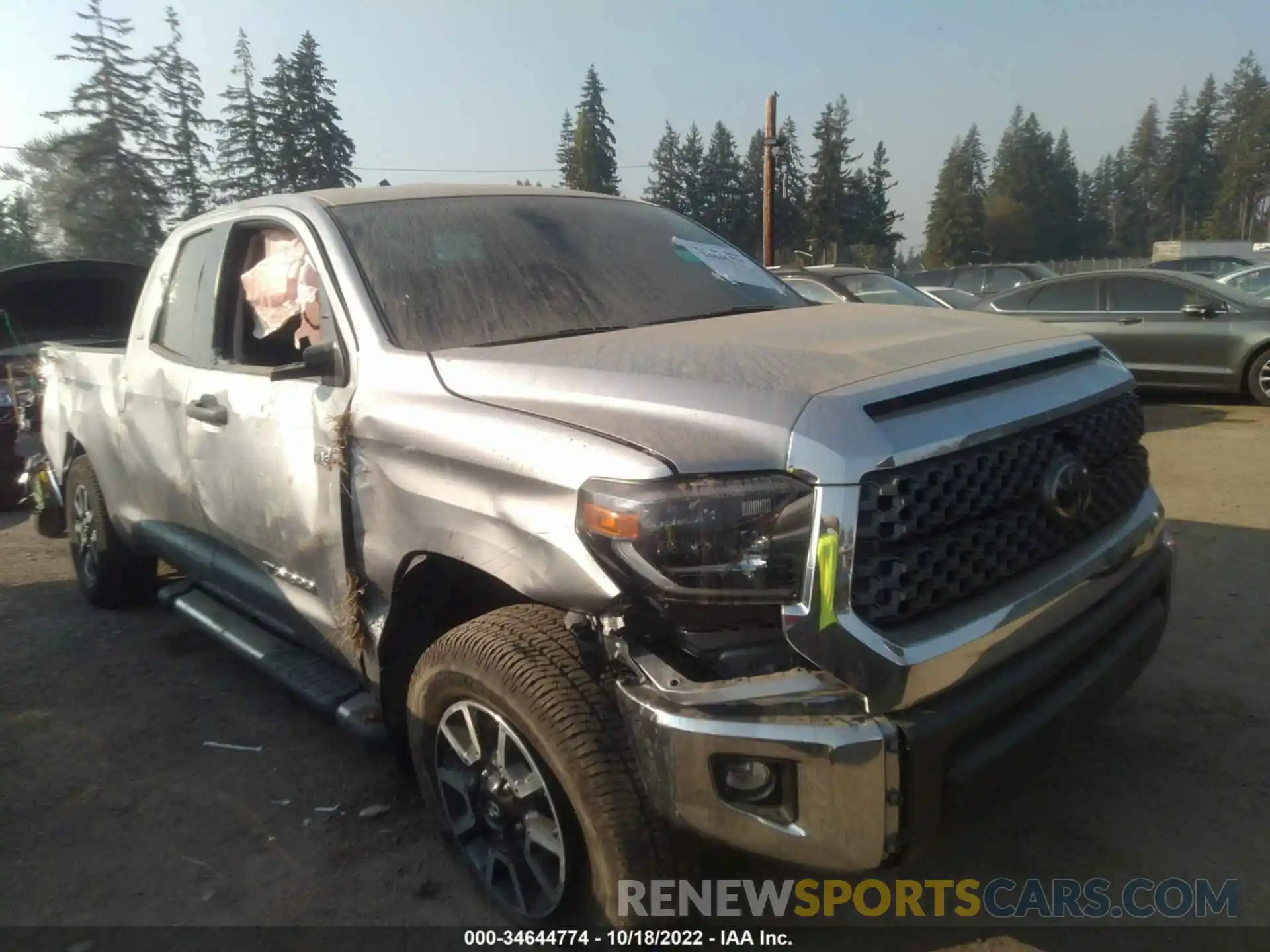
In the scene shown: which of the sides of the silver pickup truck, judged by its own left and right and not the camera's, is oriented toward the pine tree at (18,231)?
back

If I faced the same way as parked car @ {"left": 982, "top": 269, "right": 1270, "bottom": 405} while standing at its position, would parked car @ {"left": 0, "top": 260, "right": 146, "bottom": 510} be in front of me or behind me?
behind

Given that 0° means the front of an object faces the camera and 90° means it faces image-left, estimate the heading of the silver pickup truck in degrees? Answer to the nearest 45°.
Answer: approximately 315°

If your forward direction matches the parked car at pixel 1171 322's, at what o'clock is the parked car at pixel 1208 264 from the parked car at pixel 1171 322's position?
the parked car at pixel 1208 264 is roughly at 9 o'clock from the parked car at pixel 1171 322.

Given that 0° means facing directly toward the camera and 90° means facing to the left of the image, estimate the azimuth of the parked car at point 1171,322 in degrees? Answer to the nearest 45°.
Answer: approximately 270°

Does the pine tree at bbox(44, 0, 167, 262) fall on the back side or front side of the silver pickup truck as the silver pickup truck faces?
on the back side

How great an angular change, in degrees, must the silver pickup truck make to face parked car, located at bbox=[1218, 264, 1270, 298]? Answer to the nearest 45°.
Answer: approximately 90° to its left

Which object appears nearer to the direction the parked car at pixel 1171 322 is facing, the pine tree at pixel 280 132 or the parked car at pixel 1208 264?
the parked car

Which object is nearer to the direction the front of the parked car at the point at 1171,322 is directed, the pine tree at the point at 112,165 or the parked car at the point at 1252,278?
the parked car
